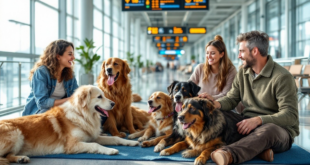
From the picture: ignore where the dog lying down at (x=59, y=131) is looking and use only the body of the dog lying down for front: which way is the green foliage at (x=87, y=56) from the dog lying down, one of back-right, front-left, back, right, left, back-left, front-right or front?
left

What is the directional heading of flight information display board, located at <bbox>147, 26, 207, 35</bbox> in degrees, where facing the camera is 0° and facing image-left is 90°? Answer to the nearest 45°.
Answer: approximately 0°

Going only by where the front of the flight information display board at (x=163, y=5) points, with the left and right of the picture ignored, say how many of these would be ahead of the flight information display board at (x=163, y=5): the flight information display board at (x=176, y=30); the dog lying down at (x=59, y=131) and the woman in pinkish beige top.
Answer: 2

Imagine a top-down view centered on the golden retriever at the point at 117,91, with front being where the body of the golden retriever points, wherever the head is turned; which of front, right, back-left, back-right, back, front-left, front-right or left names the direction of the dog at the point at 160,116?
left

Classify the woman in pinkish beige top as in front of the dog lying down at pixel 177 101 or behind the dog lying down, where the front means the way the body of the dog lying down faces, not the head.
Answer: behind

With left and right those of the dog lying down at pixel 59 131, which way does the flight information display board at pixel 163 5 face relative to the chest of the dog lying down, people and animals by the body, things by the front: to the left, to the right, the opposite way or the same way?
to the right

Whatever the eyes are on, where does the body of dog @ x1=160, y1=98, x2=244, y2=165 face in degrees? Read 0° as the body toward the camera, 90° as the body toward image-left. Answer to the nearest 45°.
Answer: approximately 45°

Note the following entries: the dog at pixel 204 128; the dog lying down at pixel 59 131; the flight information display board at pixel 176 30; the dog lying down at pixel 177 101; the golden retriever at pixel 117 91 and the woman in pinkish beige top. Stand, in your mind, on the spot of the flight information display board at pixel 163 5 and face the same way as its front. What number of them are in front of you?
5

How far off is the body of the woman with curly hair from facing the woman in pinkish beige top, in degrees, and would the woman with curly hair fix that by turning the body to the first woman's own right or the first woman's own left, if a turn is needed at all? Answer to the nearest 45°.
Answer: approximately 45° to the first woman's own left

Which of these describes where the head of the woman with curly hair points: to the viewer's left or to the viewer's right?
to the viewer's right
